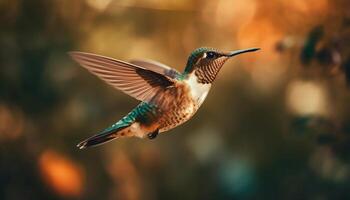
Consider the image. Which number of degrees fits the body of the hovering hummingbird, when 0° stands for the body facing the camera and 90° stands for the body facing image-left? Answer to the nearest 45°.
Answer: approximately 270°
